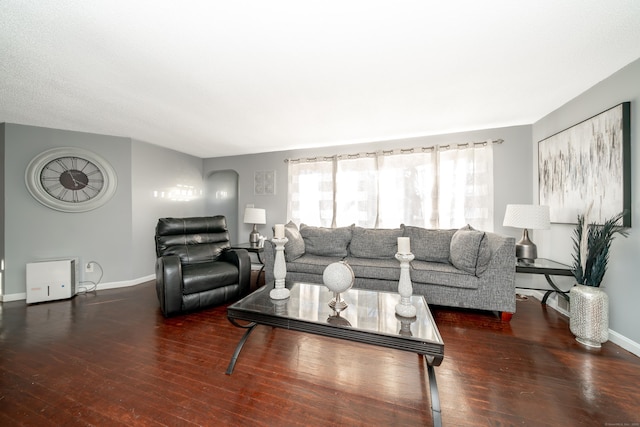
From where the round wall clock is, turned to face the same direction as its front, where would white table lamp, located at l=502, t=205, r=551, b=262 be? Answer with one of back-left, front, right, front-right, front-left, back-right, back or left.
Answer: front-left

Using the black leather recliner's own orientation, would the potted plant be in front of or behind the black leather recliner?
in front

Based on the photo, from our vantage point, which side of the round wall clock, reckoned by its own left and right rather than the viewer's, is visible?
front

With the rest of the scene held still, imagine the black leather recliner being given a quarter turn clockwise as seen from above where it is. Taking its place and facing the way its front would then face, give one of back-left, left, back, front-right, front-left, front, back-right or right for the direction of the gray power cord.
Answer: right

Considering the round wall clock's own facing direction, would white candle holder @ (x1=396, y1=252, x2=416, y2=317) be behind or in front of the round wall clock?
in front

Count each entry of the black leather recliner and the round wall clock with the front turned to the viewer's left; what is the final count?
0

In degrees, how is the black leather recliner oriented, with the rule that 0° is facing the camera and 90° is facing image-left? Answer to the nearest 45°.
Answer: approximately 315°

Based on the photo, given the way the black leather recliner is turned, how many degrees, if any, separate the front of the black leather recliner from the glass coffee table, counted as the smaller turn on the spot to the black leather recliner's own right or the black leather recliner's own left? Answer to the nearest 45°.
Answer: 0° — it already faces it

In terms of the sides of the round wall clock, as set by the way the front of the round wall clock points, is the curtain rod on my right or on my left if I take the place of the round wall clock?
on my left

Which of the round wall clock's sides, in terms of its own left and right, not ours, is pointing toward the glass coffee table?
front

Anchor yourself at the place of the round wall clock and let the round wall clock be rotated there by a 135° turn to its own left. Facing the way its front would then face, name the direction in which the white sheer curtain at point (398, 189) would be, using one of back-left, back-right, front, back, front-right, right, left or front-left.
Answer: right
